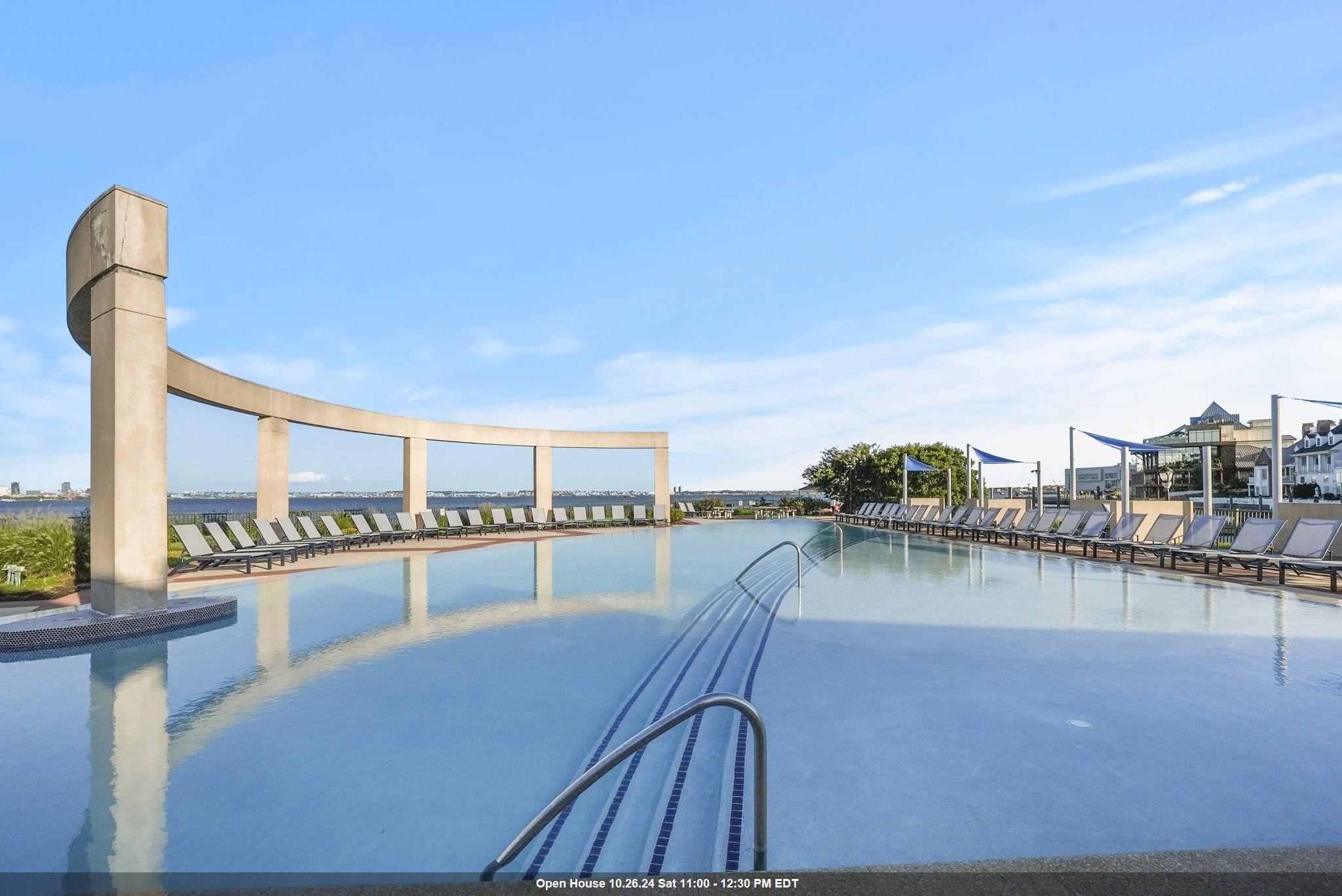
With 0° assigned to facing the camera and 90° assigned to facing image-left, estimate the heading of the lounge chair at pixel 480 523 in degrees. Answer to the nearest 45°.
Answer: approximately 315°

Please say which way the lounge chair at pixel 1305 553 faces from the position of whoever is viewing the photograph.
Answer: facing the viewer and to the left of the viewer

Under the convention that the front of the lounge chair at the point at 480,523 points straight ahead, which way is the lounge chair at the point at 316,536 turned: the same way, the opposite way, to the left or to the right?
the same way

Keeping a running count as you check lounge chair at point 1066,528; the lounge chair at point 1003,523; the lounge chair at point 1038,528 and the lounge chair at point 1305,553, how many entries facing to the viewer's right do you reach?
0

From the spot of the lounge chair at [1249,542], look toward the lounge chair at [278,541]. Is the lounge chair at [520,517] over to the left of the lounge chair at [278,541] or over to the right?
right

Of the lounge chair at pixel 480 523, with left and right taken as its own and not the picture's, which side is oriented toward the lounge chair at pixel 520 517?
left

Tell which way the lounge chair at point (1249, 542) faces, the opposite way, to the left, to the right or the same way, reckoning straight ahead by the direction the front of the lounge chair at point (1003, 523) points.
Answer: the same way

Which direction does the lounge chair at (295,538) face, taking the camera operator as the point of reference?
facing the viewer and to the right of the viewer

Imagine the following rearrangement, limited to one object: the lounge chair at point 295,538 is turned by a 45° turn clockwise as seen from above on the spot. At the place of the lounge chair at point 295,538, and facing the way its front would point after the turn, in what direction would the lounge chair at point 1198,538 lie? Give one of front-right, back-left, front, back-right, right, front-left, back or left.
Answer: front-left

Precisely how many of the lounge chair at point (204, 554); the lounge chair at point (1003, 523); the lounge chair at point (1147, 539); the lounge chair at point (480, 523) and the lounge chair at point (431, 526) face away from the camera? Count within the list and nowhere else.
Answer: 0

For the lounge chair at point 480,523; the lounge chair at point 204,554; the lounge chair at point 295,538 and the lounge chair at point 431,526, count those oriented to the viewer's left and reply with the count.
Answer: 0

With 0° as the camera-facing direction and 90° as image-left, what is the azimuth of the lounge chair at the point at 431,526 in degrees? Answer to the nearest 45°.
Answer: approximately 315°

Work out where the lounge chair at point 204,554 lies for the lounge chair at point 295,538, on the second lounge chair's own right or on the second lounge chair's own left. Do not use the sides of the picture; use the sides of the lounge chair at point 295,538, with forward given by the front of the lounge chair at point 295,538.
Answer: on the second lounge chair's own right

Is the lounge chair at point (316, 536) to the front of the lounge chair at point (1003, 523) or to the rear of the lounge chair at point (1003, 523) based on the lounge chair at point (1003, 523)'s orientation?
to the front

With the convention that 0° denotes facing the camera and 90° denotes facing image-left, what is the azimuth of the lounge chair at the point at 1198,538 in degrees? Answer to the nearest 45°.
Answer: approximately 45°

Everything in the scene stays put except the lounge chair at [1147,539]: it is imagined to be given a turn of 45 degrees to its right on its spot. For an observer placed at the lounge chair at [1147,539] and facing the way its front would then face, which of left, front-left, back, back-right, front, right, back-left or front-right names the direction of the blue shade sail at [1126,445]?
right

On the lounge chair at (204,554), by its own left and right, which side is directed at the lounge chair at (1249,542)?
front
